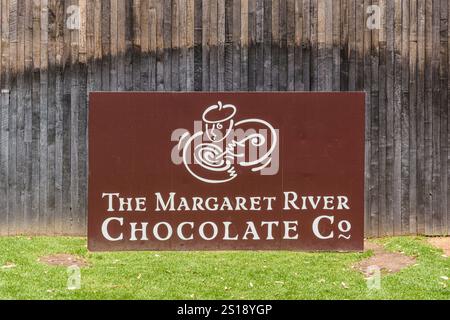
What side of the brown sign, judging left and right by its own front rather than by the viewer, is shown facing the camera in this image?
front
